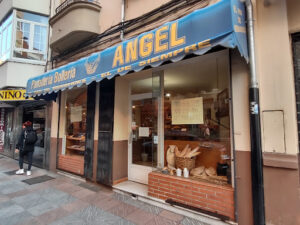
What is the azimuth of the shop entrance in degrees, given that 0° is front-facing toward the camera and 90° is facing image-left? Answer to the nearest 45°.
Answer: approximately 45°

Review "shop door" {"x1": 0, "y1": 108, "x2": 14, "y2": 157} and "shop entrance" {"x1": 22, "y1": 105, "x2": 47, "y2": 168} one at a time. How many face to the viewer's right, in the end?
0

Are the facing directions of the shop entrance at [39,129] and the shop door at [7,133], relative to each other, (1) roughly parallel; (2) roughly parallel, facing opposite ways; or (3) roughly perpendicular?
roughly parallel

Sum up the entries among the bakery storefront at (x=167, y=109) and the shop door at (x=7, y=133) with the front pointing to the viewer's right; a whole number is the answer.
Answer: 0

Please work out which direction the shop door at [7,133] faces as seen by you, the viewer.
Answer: facing the viewer and to the left of the viewer

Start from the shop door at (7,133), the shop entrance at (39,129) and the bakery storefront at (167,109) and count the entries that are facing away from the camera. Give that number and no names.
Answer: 0

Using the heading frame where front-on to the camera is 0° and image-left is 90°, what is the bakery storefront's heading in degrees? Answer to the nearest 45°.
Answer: approximately 45°

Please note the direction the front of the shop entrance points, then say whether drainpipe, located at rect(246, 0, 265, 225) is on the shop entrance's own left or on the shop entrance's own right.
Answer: on the shop entrance's own left

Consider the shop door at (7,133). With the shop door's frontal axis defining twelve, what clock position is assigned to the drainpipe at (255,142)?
The drainpipe is roughly at 10 o'clock from the shop door.
